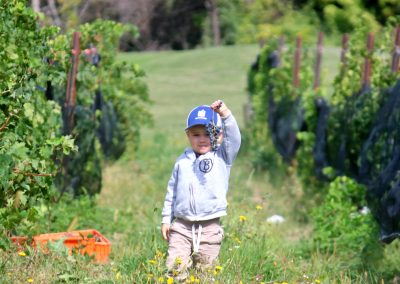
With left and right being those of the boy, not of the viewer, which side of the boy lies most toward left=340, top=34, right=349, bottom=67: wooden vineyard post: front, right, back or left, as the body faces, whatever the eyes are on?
back

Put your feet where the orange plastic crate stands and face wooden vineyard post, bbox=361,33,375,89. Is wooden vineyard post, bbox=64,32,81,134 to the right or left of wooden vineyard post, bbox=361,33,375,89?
left

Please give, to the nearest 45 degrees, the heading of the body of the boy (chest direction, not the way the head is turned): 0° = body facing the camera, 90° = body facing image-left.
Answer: approximately 0°

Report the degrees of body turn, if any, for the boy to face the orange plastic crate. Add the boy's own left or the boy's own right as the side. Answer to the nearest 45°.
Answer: approximately 135° to the boy's own right

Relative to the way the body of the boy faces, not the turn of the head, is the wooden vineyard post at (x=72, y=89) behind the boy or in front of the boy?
behind

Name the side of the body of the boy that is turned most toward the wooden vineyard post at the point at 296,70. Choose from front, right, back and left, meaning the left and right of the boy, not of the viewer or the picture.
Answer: back
